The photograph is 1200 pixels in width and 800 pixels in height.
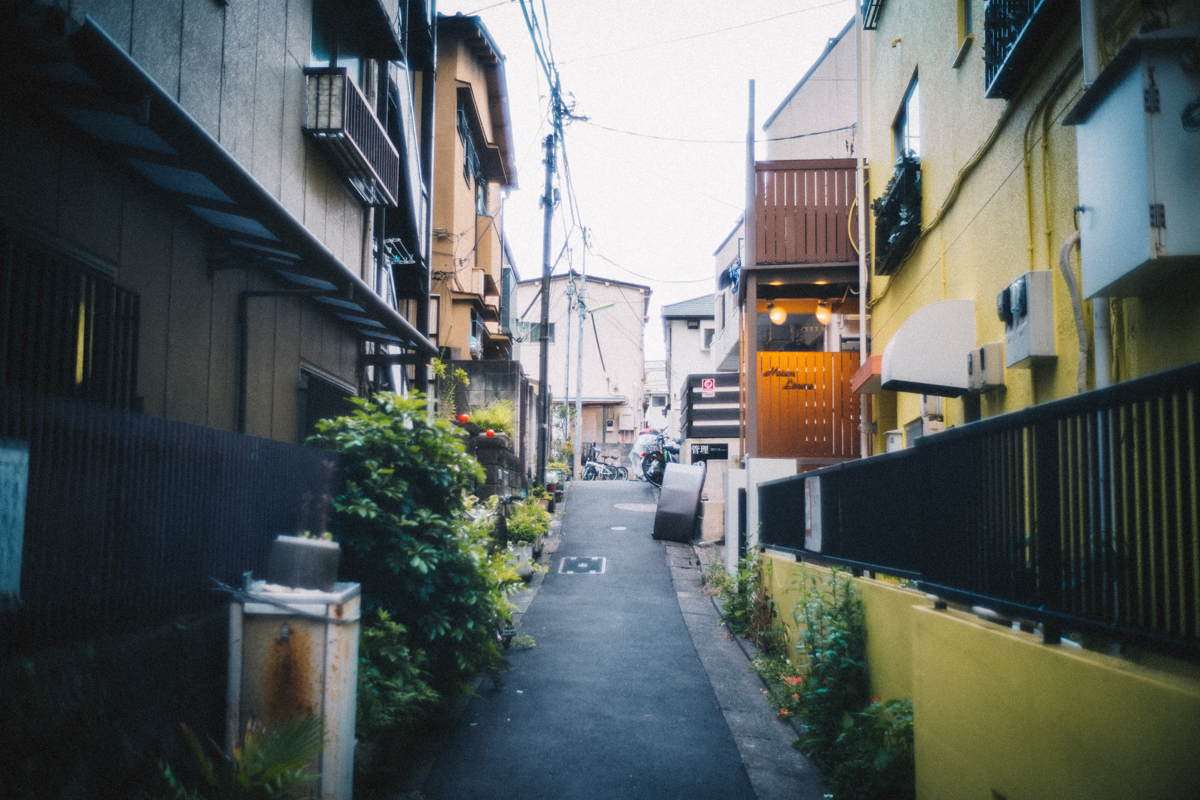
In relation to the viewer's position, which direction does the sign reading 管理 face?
facing the viewer

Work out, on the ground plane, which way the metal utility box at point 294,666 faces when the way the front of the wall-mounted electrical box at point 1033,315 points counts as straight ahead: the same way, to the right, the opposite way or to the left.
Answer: to the left

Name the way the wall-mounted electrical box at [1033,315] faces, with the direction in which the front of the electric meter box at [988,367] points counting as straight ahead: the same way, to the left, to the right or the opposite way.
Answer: the same way

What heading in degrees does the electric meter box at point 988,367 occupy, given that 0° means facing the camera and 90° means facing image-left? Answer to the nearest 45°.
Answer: approximately 45°

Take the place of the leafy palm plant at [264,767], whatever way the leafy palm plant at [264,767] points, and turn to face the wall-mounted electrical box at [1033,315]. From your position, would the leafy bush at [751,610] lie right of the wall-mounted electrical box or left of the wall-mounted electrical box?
left

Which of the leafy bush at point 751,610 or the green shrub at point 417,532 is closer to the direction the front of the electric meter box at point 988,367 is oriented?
the green shrub

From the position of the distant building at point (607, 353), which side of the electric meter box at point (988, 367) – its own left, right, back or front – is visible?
right

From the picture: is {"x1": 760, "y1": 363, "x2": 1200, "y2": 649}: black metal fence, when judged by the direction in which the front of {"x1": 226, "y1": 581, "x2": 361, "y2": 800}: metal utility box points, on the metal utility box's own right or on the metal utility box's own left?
on the metal utility box's own left

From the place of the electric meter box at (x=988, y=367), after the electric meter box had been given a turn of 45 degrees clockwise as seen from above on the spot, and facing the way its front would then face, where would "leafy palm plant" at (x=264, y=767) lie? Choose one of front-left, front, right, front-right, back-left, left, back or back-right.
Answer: front-left

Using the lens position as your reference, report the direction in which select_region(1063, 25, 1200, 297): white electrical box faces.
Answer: facing the viewer and to the left of the viewer

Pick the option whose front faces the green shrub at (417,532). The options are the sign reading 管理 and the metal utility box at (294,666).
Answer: the sign reading 管理

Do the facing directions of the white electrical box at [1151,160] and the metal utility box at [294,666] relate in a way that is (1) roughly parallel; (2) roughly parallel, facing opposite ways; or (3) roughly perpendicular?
roughly perpendicular

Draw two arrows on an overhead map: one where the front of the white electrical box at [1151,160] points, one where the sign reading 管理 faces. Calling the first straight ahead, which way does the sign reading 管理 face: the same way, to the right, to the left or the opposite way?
to the left

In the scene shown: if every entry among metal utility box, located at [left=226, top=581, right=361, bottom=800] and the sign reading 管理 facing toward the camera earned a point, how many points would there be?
2

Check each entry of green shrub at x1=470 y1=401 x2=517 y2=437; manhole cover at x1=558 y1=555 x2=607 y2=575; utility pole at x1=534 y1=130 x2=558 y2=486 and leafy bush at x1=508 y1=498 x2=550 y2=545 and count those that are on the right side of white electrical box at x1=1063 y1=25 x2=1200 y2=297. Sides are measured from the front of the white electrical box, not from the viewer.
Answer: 4

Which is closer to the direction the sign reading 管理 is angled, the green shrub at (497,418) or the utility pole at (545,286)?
the green shrub
